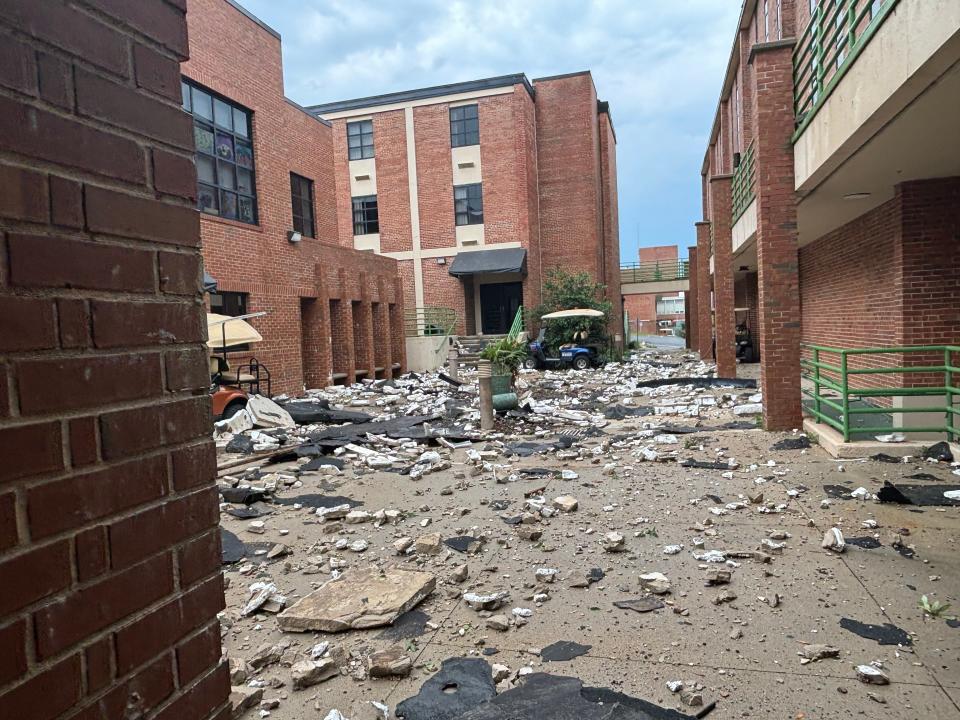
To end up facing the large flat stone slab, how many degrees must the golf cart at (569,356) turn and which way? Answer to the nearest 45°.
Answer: approximately 90° to its left

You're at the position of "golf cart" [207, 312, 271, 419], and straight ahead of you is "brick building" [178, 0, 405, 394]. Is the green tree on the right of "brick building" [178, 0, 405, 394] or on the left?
right

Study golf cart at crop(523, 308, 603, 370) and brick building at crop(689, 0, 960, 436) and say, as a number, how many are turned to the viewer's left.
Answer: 2

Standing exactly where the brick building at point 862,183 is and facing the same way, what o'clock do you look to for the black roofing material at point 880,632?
The black roofing material is roughly at 9 o'clock from the brick building.

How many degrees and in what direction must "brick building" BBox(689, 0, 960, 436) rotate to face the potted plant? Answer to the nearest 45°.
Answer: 0° — it already faces it

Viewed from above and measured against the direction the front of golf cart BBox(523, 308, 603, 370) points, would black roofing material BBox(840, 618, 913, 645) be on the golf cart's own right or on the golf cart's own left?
on the golf cart's own left

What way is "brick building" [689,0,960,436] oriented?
to the viewer's left

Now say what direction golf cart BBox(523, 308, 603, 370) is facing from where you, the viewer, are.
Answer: facing to the left of the viewer
